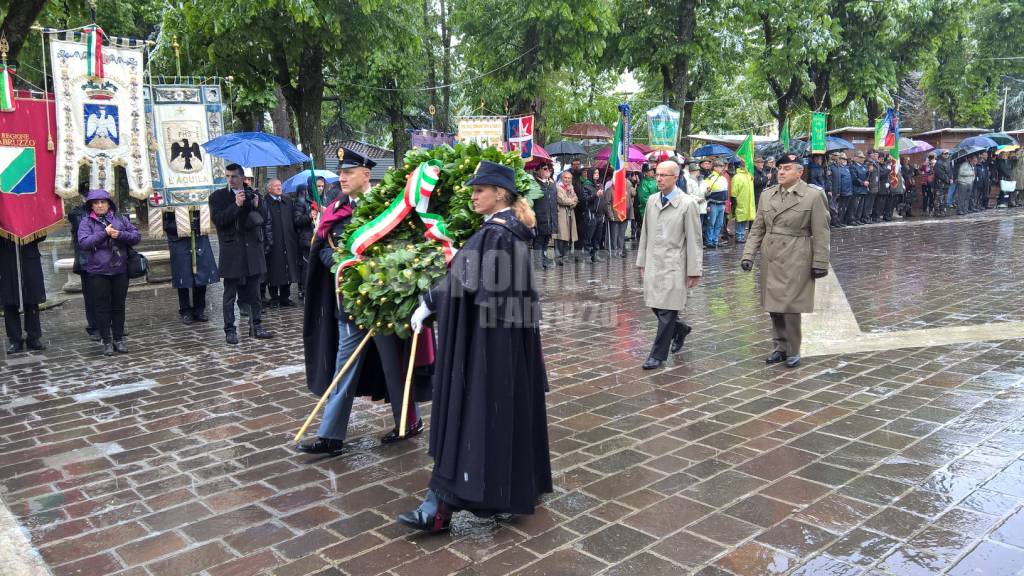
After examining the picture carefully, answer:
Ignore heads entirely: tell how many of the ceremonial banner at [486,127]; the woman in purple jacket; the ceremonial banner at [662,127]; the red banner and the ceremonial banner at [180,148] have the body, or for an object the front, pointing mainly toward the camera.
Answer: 5

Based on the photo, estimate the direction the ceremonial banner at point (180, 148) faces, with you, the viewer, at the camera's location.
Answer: facing the viewer

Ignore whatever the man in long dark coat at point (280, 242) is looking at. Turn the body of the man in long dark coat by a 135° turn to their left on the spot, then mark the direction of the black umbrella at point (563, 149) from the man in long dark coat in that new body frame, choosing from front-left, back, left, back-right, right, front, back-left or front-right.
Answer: front-right

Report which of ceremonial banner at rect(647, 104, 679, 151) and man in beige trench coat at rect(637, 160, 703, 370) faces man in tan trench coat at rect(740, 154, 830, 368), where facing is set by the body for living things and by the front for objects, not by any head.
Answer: the ceremonial banner

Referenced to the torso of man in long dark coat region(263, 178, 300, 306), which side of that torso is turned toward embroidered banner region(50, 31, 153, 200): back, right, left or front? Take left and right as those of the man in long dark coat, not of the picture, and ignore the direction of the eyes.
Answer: right

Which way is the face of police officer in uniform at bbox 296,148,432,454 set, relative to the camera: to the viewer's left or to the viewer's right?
to the viewer's left

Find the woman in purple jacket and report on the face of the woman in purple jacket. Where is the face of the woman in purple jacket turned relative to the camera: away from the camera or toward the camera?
toward the camera

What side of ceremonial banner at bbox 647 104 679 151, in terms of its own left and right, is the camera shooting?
front

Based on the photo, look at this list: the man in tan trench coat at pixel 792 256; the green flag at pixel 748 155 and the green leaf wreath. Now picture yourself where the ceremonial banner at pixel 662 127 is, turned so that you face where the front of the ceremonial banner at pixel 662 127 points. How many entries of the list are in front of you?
2

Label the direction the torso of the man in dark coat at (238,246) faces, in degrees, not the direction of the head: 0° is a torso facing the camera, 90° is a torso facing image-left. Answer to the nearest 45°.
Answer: approximately 315°

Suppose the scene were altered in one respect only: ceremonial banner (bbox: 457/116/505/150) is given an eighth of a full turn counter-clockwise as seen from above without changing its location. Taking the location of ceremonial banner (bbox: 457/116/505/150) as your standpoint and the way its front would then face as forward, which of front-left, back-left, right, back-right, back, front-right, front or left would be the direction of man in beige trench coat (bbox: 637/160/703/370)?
front-right

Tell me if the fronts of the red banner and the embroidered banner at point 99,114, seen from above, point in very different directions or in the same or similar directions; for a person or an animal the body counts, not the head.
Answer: same or similar directions

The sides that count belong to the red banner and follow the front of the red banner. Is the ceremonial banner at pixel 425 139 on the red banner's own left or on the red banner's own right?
on the red banner's own left

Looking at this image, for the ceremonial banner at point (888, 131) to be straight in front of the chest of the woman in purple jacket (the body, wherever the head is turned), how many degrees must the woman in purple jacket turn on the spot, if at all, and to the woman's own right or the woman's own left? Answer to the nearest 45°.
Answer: approximately 90° to the woman's own left

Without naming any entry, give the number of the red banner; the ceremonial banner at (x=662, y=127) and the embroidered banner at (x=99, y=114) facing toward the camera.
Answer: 3

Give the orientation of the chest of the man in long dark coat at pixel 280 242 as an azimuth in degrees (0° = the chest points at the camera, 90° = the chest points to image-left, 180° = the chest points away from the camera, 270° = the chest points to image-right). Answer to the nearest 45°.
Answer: approximately 315°

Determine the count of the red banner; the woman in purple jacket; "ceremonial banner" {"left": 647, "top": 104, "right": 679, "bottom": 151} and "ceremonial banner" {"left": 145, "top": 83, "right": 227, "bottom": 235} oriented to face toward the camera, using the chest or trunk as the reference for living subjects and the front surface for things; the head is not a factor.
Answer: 4

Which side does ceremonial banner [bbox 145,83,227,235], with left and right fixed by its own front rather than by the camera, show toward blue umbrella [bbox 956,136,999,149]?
left

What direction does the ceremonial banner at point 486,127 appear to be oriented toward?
toward the camera
